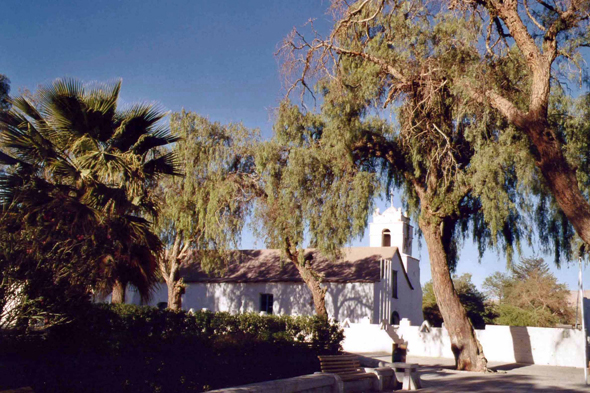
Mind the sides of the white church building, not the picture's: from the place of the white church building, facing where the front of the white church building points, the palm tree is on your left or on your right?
on your right

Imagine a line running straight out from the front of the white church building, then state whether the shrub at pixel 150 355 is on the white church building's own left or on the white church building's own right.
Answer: on the white church building's own right

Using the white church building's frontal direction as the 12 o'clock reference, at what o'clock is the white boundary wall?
The white boundary wall is roughly at 1 o'clock from the white church building.

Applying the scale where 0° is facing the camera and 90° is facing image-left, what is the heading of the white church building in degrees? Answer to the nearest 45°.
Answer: approximately 315°
